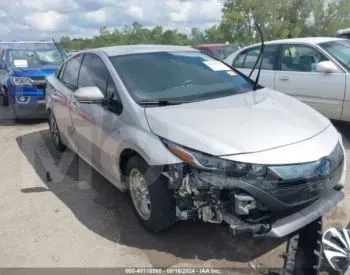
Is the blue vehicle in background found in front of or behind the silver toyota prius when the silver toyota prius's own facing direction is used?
behind

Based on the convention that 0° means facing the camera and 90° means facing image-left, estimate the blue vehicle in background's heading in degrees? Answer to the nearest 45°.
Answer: approximately 315°

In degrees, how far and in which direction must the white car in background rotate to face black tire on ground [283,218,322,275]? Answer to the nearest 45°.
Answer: approximately 45° to its right

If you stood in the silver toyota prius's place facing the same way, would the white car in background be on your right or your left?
on your left

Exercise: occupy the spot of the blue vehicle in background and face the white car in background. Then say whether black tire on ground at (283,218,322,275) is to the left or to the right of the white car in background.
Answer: right

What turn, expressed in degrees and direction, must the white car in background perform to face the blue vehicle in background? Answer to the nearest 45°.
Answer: approximately 135° to its right

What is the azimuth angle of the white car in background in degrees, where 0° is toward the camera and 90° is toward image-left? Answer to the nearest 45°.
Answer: approximately 315°

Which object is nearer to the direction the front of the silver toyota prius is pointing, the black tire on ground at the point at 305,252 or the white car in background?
the black tire on ground
